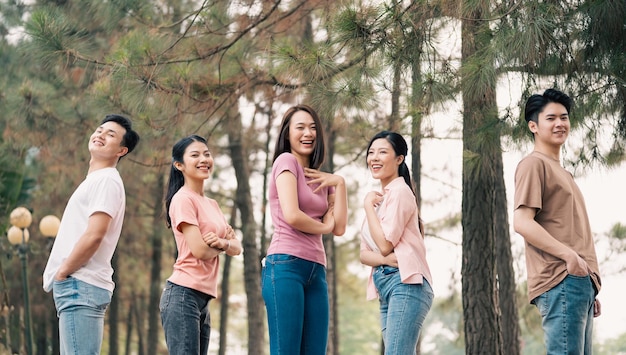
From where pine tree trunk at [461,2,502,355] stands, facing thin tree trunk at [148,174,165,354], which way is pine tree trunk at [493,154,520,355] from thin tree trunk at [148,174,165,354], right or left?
right

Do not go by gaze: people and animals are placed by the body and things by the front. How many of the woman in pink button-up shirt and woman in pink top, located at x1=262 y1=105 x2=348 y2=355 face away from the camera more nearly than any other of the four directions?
0

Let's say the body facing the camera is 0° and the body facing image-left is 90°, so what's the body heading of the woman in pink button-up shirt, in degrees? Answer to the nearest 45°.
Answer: approximately 45°

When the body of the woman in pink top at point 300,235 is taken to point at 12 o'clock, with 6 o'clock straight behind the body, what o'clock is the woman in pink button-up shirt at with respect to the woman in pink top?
The woman in pink button-up shirt is roughly at 10 o'clock from the woman in pink top.

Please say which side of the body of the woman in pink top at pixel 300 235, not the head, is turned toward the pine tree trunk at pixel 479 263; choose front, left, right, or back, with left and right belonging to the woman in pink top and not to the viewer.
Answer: left

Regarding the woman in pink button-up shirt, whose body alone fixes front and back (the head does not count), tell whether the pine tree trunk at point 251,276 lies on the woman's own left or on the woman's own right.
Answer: on the woman's own right

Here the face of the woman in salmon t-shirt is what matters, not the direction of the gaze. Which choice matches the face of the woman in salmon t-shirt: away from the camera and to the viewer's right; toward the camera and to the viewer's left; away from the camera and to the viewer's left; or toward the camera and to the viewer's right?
toward the camera and to the viewer's right
